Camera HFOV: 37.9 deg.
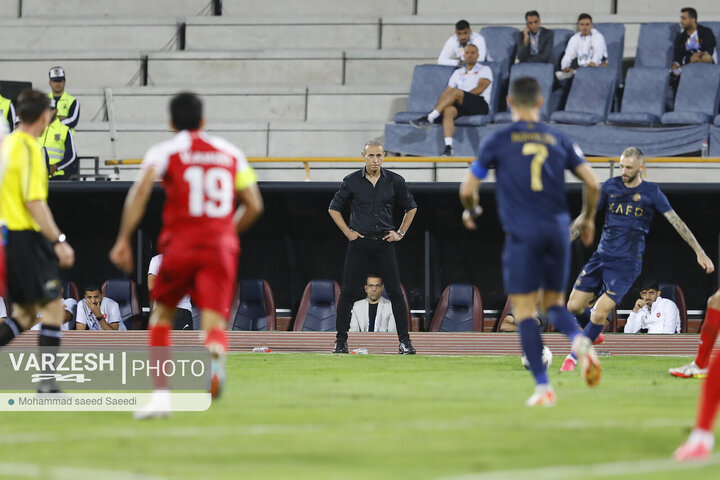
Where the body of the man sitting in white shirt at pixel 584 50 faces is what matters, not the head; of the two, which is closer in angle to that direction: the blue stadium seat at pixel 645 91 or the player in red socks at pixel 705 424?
the player in red socks

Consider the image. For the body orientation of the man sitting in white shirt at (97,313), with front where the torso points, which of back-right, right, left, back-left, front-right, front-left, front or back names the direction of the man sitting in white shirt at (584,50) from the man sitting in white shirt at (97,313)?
left

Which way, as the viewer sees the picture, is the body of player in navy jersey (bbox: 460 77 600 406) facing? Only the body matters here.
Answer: away from the camera

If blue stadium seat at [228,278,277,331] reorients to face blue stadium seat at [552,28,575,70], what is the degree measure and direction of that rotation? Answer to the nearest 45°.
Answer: approximately 135° to its left

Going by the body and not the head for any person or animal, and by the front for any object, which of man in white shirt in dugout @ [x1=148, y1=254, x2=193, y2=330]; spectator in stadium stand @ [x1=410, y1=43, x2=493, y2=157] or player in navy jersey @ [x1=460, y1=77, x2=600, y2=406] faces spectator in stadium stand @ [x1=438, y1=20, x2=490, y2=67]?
the player in navy jersey

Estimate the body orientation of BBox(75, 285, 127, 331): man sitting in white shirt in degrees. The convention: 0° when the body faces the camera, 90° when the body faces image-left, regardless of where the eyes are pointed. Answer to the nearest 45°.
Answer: approximately 0°

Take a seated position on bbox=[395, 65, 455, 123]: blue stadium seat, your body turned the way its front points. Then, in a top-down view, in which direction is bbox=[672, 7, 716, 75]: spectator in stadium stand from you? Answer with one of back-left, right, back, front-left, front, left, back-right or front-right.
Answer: back-left

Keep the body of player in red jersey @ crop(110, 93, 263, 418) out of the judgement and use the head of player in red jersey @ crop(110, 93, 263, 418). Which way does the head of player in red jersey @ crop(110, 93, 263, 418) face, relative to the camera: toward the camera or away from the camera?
away from the camera

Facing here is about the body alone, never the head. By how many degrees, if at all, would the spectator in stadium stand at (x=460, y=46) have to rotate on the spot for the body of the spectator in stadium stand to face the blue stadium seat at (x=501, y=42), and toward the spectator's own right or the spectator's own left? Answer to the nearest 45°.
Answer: approximately 135° to the spectator's own left
